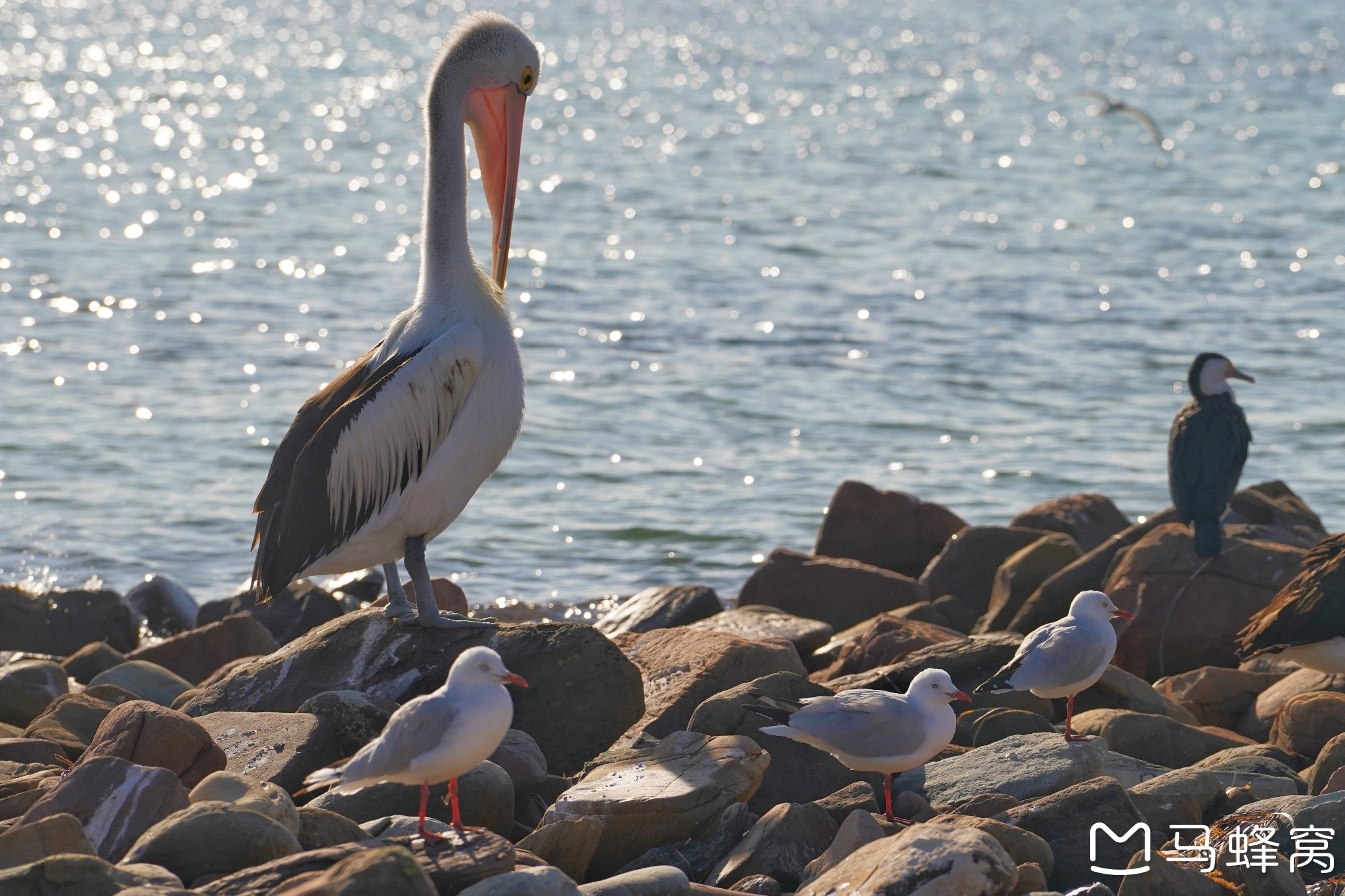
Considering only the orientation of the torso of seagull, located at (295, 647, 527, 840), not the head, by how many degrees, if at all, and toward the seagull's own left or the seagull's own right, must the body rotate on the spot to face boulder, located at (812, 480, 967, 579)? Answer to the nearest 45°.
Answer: approximately 45° to the seagull's own left

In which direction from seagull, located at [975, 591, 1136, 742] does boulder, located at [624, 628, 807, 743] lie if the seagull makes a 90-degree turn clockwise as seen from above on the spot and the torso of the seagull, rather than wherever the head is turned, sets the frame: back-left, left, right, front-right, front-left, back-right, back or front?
right

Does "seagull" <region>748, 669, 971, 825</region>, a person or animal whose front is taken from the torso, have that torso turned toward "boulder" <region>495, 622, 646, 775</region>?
no

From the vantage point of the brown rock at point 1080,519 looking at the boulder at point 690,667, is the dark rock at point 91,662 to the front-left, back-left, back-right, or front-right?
front-right

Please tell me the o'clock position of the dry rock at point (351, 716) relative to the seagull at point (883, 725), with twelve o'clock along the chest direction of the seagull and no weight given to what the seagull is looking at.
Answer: The dry rock is roughly at 6 o'clock from the seagull.

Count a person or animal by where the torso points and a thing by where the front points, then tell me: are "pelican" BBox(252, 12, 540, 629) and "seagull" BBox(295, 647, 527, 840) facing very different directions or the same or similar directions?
same or similar directions

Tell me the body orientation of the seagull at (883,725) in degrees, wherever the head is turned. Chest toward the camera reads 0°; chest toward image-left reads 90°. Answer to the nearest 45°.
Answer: approximately 270°

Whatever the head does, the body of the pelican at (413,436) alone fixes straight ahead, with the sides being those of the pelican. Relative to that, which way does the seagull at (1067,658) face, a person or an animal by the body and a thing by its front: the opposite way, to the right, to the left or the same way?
the same way

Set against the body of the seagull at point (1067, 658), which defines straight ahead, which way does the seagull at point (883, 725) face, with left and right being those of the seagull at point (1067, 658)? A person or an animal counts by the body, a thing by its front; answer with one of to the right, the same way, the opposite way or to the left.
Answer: the same way

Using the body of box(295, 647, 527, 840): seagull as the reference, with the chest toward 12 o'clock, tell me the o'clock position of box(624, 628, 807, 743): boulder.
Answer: The boulder is roughly at 10 o'clock from the seagull.

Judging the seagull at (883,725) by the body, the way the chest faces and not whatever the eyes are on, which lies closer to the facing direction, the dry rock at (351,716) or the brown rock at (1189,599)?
the brown rock

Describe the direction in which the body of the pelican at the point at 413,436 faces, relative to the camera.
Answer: to the viewer's right

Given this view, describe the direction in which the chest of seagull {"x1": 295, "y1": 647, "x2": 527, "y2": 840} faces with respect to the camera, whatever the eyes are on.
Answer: to the viewer's right

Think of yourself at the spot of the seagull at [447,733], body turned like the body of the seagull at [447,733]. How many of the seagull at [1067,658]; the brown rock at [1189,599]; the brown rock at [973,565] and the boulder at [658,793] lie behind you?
0

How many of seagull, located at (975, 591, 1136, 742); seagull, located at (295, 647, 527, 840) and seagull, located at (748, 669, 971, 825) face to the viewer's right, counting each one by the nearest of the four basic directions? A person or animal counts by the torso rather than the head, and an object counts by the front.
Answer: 3

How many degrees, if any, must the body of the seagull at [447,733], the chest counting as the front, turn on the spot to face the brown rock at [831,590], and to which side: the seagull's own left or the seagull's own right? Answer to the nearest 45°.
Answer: approximately 45° to the seagull's own left

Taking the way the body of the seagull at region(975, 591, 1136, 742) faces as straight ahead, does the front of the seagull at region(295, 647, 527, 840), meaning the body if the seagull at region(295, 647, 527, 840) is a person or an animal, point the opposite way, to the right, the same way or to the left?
the same way
